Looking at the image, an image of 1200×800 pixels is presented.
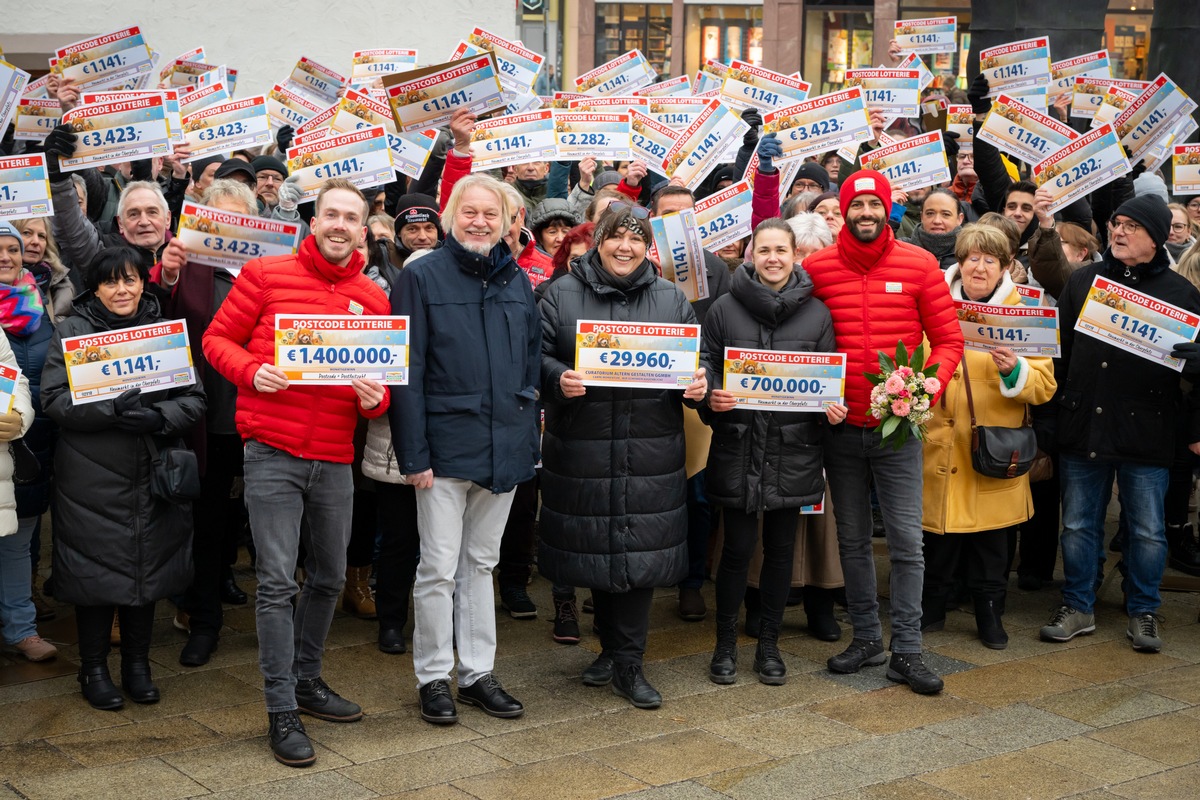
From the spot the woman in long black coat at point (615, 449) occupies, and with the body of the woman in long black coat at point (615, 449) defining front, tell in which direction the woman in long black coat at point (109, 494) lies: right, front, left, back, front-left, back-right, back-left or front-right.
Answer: right

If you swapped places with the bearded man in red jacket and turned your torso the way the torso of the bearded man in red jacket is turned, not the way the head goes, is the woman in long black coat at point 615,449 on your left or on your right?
on your right

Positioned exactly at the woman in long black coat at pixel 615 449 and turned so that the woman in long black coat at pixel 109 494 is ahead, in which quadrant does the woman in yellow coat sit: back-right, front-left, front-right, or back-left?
back-right

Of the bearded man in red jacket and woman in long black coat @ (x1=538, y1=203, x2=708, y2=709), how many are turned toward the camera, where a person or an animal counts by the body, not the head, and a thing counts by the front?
2

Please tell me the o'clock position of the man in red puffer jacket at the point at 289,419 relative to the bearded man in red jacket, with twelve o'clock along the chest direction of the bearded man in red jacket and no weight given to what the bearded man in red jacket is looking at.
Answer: The man in red puffer jacket is roughly at 2 o'clock from the bearded man in red jacket.

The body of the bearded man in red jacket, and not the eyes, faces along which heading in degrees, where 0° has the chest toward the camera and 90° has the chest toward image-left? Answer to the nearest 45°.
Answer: approximately 0°

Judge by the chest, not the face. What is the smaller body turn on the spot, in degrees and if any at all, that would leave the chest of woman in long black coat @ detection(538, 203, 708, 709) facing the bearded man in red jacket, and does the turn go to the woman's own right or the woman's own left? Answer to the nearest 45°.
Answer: approximately 90° to the woman's own left
